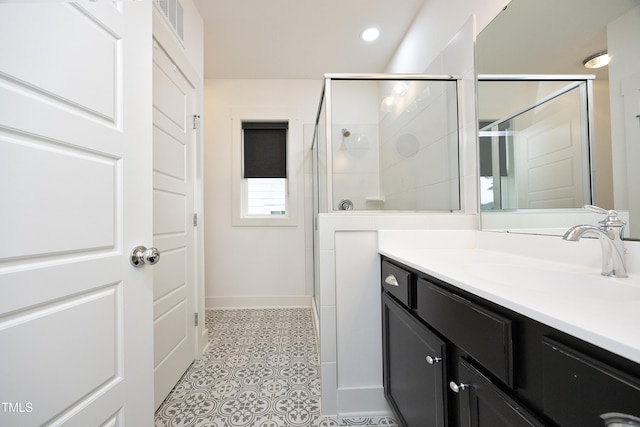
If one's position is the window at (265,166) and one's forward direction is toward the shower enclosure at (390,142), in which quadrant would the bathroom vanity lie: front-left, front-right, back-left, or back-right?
front-right

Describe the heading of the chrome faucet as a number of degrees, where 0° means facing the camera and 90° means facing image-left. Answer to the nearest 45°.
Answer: approximately 45°

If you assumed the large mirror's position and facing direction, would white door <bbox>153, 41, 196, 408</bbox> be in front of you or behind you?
in front

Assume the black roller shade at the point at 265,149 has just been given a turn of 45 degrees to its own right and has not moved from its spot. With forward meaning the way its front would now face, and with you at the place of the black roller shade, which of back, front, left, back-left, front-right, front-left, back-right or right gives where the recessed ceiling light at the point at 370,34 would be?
left

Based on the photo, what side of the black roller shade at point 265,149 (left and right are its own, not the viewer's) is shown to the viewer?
front

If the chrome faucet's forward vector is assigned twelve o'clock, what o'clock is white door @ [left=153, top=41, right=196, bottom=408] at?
The white door is roughly at 1 o'clock from the chrome faucet.

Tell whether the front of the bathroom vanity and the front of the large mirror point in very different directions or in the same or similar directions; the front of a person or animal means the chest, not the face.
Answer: same or similar directions

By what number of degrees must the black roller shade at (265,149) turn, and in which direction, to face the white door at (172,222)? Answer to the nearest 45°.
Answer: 0° — it already faces it

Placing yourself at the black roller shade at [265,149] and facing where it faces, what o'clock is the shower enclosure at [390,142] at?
The shower enclosure is roughly at 11 o'clock from the black roller shade.

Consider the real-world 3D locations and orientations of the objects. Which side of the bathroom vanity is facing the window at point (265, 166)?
right

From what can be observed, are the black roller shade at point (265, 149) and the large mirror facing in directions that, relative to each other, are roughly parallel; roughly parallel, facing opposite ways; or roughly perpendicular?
roughly perpendicular

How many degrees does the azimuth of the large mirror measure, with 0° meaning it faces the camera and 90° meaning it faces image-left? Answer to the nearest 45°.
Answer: approximately 45°

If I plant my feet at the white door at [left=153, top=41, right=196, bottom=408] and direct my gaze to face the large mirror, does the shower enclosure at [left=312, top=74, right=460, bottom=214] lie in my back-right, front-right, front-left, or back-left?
front-left

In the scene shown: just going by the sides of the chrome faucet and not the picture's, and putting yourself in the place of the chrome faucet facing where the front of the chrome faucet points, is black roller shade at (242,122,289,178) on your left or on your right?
on your right

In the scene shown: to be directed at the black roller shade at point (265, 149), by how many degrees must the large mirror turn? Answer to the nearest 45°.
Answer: approximately 45° to its right

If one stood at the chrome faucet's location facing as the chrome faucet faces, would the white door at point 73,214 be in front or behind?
in front
